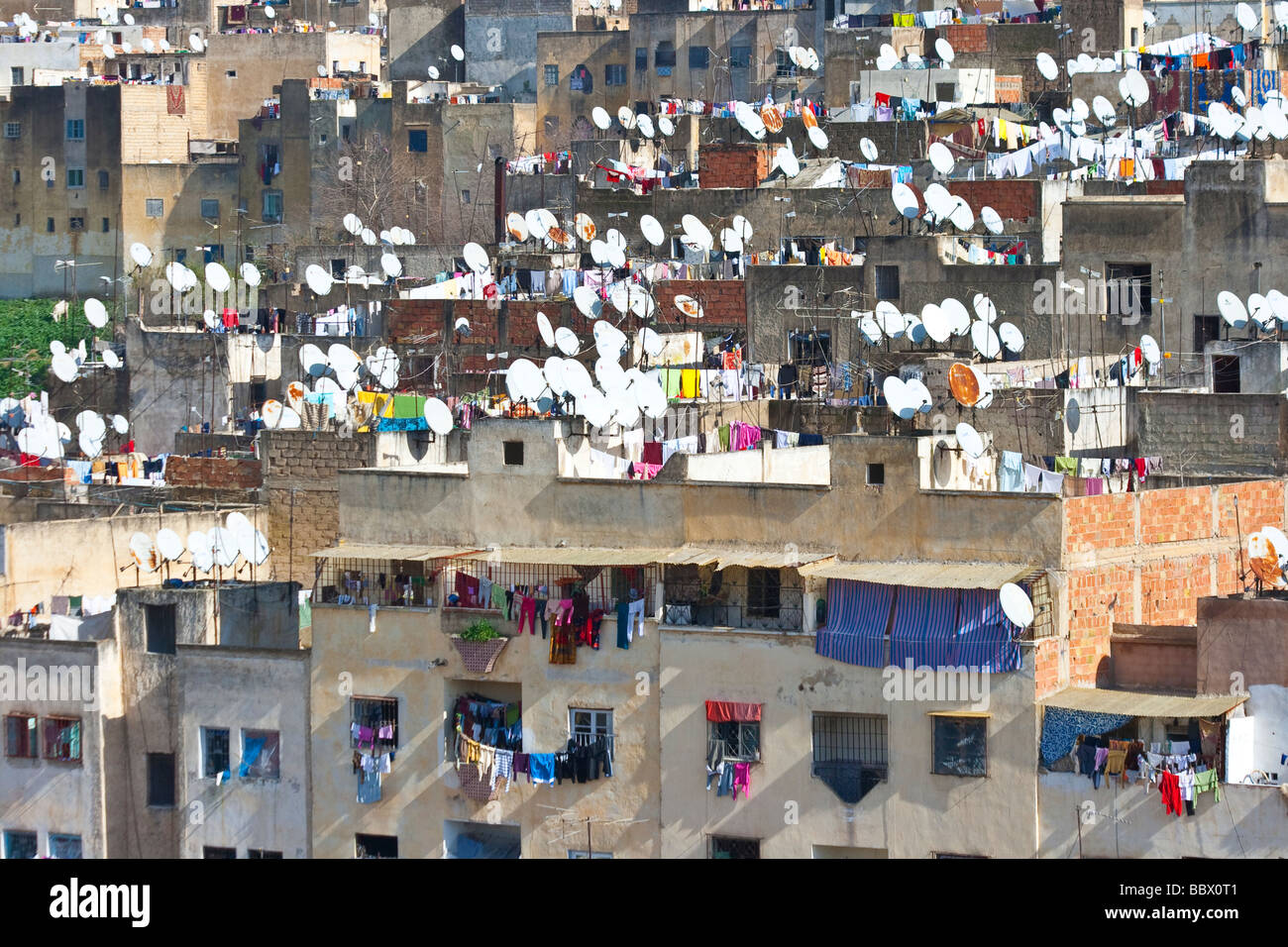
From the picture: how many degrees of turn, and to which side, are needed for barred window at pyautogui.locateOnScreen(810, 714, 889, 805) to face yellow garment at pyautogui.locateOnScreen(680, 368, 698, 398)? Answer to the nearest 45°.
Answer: approximately 180°

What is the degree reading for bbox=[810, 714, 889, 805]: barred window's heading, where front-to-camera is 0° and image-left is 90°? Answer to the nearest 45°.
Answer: approximately 0°

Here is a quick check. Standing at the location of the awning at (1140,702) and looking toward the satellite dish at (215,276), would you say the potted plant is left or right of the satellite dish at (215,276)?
left

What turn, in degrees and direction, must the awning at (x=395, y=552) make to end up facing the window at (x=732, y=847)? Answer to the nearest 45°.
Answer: approximately 45° to its left

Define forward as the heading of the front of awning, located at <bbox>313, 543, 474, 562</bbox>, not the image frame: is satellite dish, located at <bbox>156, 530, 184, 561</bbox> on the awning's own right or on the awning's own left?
on the awning's own right

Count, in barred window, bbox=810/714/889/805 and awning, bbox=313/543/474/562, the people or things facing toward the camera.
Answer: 2

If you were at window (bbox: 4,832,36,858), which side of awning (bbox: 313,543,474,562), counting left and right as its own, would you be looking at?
right

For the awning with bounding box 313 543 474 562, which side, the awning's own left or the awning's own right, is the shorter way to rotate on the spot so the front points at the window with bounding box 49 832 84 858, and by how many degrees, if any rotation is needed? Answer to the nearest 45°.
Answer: approximately 90° to the awning's own right
